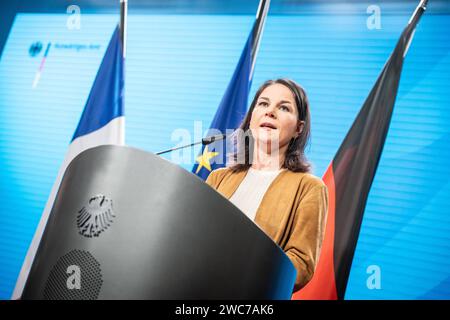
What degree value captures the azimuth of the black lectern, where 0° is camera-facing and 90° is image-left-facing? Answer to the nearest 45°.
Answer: approximately 45°

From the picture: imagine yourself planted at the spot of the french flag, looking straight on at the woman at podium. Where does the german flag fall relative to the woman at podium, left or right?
left

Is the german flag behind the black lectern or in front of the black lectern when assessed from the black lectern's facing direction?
behind

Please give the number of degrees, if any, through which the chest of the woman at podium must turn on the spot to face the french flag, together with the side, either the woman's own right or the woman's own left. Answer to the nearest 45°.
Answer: approximately 90° to the woman's own right

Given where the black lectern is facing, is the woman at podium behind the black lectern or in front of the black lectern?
behind
